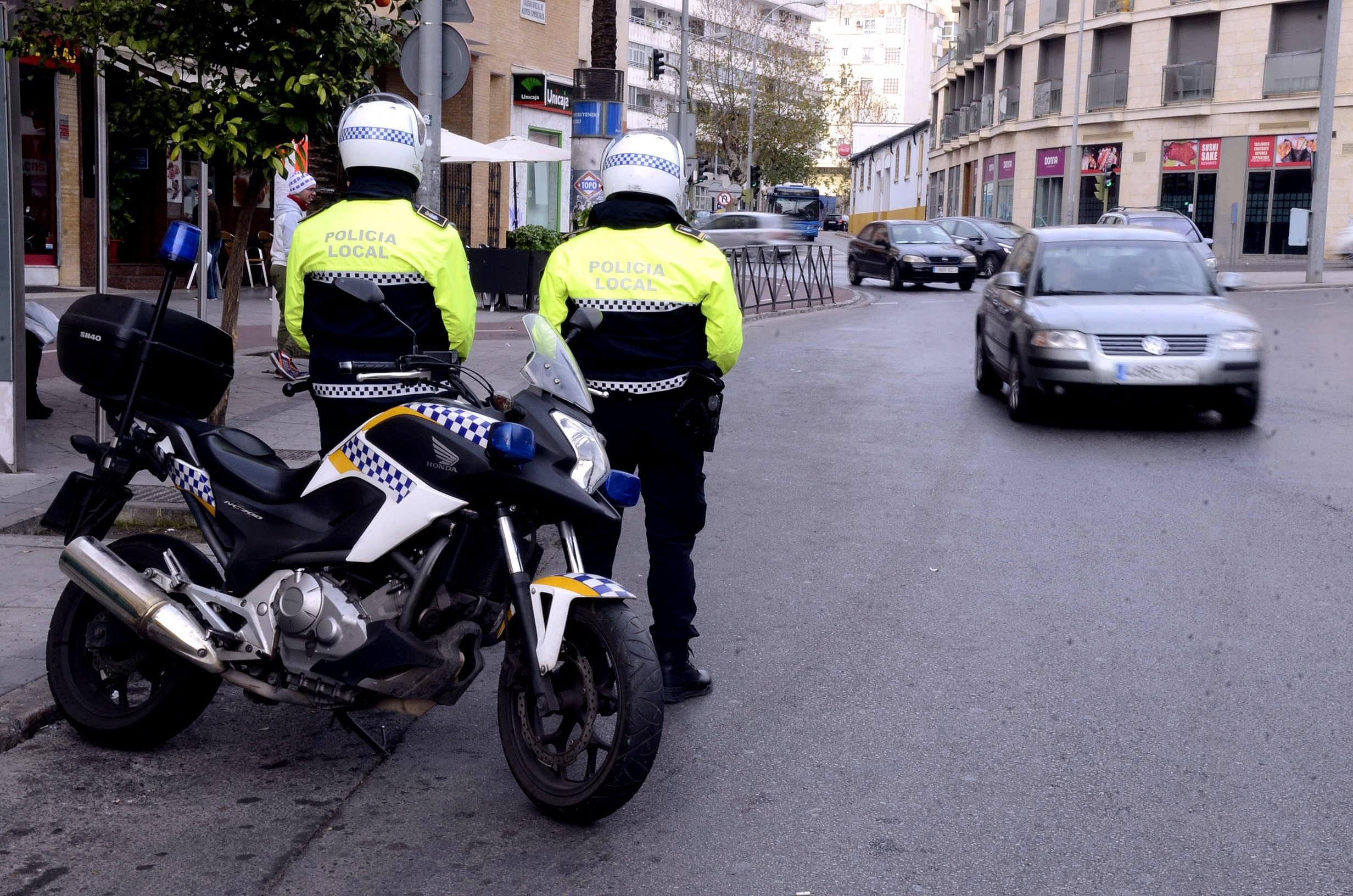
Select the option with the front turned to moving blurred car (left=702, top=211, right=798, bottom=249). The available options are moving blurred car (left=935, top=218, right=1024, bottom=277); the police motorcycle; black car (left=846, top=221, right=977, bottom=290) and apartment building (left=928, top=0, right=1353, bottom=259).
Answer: the apartment building

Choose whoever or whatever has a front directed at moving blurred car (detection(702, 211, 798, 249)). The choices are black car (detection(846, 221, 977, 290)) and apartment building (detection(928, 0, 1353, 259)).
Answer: the apartment building

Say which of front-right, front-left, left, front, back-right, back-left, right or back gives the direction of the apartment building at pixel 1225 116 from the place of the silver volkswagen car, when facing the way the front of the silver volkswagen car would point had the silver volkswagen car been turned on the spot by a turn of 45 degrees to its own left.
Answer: back-left

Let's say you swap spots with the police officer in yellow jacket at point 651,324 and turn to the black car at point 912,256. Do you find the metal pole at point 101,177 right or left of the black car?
left

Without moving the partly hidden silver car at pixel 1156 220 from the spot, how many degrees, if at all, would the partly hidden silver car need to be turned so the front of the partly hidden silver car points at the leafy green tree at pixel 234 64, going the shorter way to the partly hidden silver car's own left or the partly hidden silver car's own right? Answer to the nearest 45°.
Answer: approximately 45° to the partly hidden silver car's own right

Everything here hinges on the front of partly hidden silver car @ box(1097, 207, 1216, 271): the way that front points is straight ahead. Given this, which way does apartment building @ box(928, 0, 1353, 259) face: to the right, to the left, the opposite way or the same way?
to the right

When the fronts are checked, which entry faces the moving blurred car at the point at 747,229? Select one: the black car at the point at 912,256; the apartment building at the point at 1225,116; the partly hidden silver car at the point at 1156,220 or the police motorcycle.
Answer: the apartment building

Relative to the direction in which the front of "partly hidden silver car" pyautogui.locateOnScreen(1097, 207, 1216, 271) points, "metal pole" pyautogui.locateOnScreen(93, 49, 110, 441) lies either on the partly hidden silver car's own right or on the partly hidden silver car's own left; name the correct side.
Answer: on the partly hidden silver car's own right

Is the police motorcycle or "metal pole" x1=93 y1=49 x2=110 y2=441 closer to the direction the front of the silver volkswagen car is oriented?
the police motorcycle

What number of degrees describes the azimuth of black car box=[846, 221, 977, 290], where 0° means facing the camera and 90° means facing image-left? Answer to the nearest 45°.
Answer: approximately 315°

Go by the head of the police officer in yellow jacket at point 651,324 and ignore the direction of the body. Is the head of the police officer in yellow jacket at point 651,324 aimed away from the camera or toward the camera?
away from the camera
